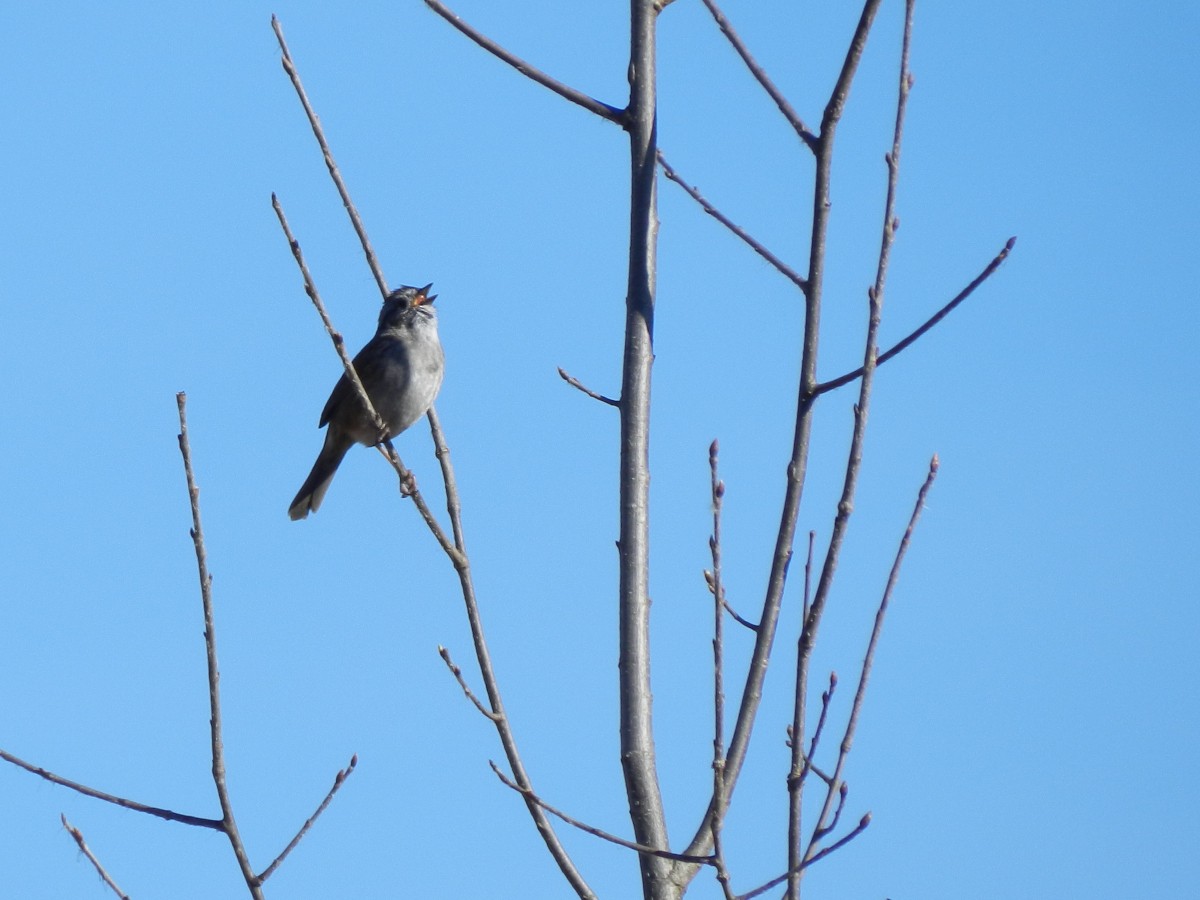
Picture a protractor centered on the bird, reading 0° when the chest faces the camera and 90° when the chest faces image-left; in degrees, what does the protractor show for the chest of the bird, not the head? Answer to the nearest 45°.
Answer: approximately 315°
